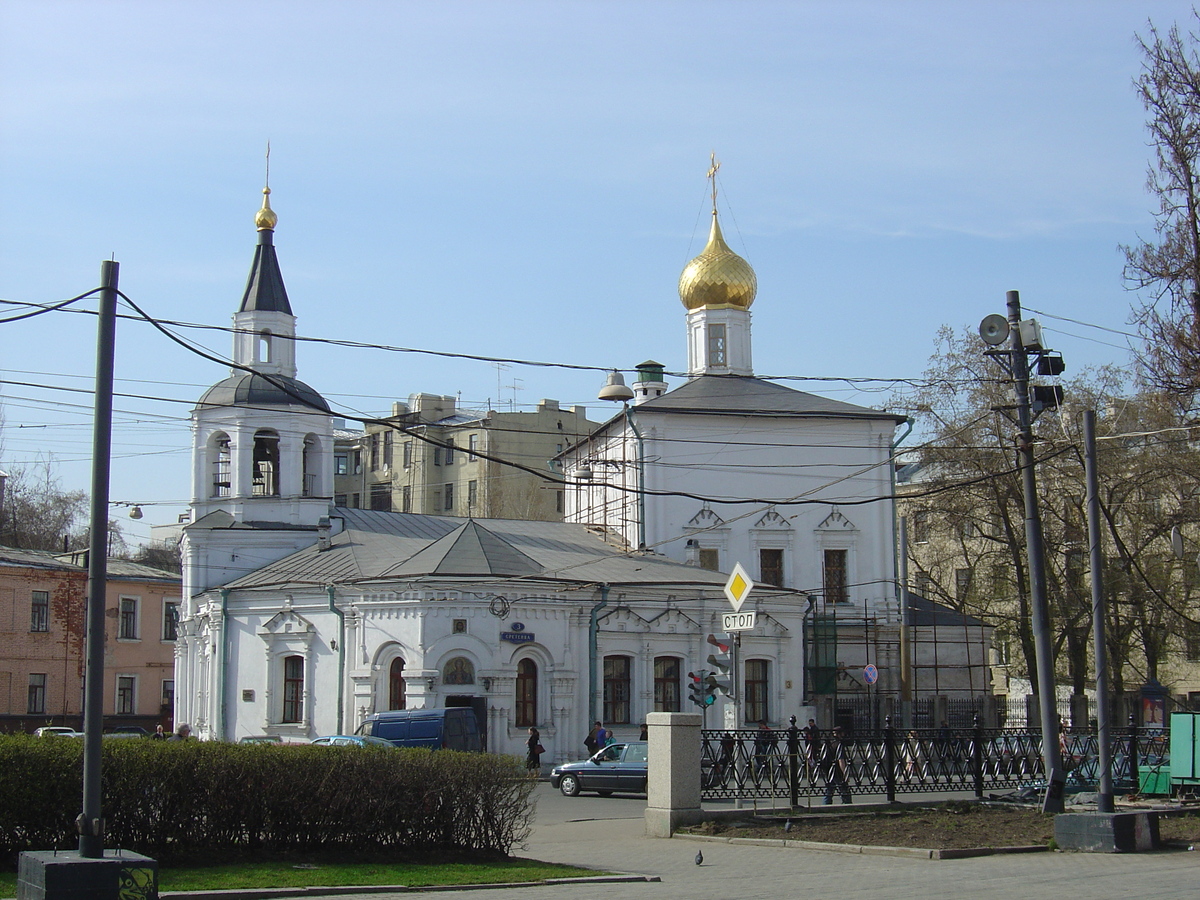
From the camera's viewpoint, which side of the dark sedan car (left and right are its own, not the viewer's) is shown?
left

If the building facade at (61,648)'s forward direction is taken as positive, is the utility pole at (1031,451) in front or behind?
in front

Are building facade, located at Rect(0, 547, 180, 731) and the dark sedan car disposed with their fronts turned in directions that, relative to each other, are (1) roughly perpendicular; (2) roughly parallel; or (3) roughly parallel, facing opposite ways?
roughly perpendicular

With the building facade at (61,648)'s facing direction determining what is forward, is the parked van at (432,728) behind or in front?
in front

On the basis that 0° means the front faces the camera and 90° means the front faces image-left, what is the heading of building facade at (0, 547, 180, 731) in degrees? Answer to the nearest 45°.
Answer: approximately 0°

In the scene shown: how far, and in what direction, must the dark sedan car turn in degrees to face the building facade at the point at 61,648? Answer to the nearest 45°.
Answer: approximately 45° to its right

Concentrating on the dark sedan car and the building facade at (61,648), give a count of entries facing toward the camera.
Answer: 1

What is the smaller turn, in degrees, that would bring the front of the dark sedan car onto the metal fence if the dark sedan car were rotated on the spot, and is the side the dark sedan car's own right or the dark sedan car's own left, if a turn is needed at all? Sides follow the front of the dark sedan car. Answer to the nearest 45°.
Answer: approximately 135° to the dark sedan car's own left

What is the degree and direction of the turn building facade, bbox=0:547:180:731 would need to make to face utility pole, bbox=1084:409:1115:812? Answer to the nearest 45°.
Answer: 0° — it already faces it

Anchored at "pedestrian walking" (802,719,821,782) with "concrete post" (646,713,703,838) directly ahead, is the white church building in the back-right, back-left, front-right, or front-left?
back-right

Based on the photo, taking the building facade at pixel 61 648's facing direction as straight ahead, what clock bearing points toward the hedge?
The hedge is roughly at 12 o'clock from the building facade.

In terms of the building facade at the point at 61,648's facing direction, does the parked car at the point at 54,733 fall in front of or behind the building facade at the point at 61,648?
in front
